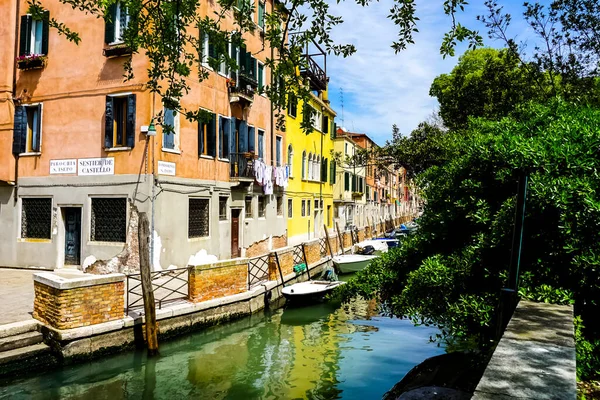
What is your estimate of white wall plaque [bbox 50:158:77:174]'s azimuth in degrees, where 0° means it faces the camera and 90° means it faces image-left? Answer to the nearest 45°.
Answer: approximately 0°

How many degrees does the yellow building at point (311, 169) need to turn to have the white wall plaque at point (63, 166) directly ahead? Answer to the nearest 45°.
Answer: approximately 90° to its right

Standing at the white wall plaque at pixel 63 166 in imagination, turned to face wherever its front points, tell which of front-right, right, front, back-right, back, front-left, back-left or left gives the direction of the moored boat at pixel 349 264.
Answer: left

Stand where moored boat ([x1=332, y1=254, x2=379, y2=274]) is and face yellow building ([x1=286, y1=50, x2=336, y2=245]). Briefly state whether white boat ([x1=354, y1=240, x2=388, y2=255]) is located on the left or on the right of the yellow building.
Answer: right

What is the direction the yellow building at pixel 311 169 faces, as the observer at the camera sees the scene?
facing the viewer and to the right of the viewer

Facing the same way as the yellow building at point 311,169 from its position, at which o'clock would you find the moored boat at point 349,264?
The moored boat is roughly at 1 o'clock from the yellow building.

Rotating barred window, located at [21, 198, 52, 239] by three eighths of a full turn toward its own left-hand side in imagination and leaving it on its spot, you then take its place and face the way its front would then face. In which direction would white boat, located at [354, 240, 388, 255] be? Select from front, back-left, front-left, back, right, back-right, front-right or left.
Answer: front-right

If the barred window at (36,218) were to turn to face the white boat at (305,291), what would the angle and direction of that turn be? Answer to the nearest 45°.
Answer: approximately 45° to its left
